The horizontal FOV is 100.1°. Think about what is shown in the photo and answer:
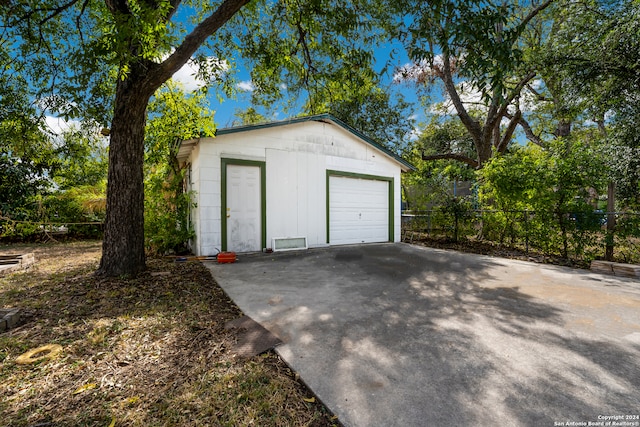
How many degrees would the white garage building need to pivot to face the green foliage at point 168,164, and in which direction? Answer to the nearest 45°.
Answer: approximately 135° to its right

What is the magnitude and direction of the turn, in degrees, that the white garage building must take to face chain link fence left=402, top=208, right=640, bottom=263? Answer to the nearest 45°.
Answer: approximately 45° to its left

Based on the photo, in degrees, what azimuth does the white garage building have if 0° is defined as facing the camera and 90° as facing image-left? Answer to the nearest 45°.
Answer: approximately 315°

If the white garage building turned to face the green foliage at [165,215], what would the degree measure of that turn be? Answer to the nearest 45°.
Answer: approximately 135° to its right

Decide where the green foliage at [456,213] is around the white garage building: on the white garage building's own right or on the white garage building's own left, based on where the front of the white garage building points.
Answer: on the white garage building's own left
